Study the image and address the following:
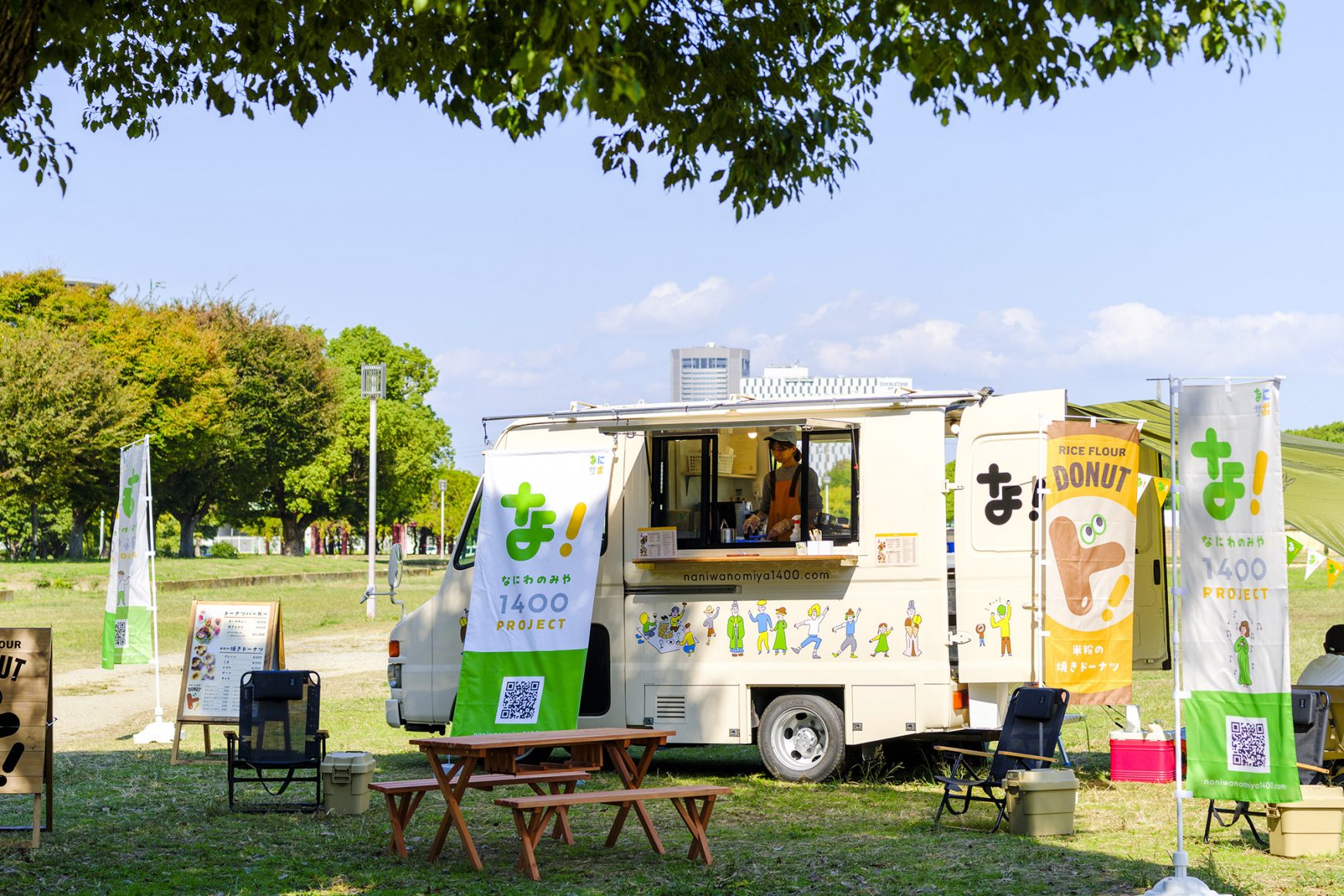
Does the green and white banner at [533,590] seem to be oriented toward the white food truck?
no

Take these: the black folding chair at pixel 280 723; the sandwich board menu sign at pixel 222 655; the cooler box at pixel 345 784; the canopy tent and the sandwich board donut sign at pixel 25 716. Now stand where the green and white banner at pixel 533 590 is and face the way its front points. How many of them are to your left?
1

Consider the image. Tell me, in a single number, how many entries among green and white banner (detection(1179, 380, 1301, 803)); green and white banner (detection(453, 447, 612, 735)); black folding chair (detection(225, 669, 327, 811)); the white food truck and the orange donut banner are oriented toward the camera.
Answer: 4

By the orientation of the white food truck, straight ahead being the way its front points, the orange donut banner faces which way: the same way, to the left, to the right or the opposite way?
to the left

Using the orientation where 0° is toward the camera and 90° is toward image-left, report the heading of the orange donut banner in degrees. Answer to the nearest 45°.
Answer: approximately 0°

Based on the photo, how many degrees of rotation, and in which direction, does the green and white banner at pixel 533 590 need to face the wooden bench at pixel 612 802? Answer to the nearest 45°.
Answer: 0° — it already faces it

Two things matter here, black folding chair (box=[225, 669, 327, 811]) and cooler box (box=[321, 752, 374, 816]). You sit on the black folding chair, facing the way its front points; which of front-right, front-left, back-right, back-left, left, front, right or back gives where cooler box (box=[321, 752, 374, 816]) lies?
front-left

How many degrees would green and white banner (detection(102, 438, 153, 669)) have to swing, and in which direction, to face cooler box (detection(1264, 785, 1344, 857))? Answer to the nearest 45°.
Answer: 0° — it already faces it

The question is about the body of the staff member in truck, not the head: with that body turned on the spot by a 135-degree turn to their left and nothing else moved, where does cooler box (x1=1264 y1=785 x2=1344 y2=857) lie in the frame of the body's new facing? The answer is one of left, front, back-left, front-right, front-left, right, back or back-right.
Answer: front-right

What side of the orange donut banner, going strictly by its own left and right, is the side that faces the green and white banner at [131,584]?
right

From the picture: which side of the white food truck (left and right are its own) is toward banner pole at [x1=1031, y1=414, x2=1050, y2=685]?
back

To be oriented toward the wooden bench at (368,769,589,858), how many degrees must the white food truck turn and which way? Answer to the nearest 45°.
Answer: approximately 45° to its left

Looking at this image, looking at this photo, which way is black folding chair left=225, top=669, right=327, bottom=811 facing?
toward the camera

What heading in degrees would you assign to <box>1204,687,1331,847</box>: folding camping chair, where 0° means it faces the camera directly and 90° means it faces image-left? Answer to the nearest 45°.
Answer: approximately 45°

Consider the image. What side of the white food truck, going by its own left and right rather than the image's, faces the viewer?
left

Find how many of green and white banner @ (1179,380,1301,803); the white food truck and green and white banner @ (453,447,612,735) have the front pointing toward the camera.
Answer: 2

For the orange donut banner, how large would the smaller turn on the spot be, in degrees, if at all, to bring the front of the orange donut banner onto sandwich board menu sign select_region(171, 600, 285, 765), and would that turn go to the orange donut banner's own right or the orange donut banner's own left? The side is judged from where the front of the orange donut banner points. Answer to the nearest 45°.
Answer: approximately 90° to the orange donut banner's own right
